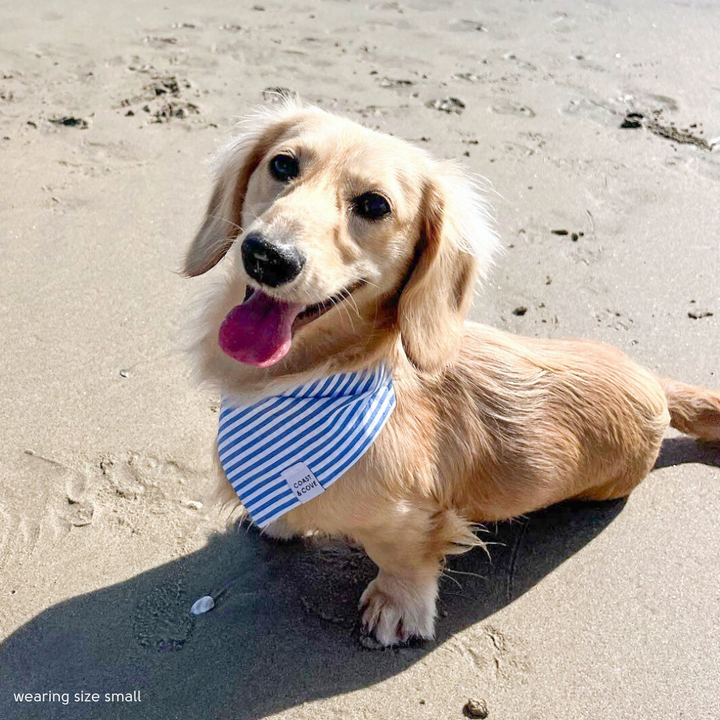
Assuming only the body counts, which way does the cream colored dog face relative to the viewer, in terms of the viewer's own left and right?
facing the viewer and to the left of the viewer

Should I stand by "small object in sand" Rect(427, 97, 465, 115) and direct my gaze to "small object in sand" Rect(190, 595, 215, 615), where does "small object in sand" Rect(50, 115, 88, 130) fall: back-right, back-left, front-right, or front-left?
front-right

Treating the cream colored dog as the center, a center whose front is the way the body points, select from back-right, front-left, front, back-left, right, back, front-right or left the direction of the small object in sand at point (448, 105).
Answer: back-right

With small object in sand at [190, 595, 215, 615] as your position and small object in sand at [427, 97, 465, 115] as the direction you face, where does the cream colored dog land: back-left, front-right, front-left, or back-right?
front-right

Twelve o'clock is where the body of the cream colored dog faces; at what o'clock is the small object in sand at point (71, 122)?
The small object in sand is roughly at 3 o'clock from the cream colored dog.
